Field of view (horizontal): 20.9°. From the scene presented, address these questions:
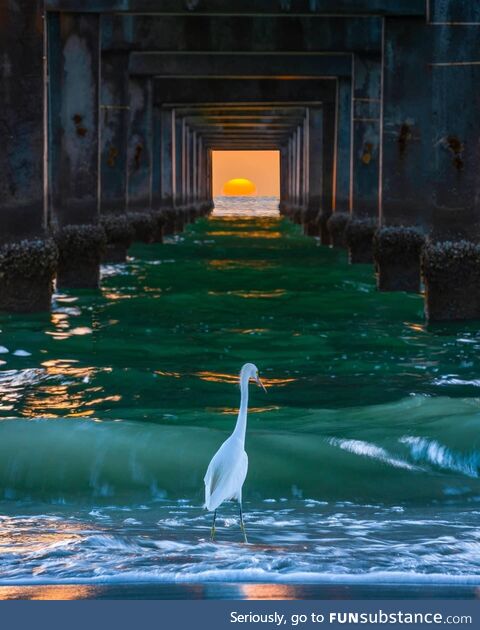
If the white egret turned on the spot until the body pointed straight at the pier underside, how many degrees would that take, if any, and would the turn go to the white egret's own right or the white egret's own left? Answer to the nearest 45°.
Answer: approximately 45° to the white egret's own left

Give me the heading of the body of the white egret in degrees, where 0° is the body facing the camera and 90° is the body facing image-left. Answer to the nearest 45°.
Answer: approximately 225°
